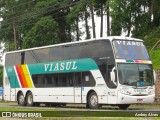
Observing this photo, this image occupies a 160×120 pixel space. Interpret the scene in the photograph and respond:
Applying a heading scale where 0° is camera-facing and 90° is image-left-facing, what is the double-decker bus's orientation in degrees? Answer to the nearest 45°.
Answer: approximately 315°
